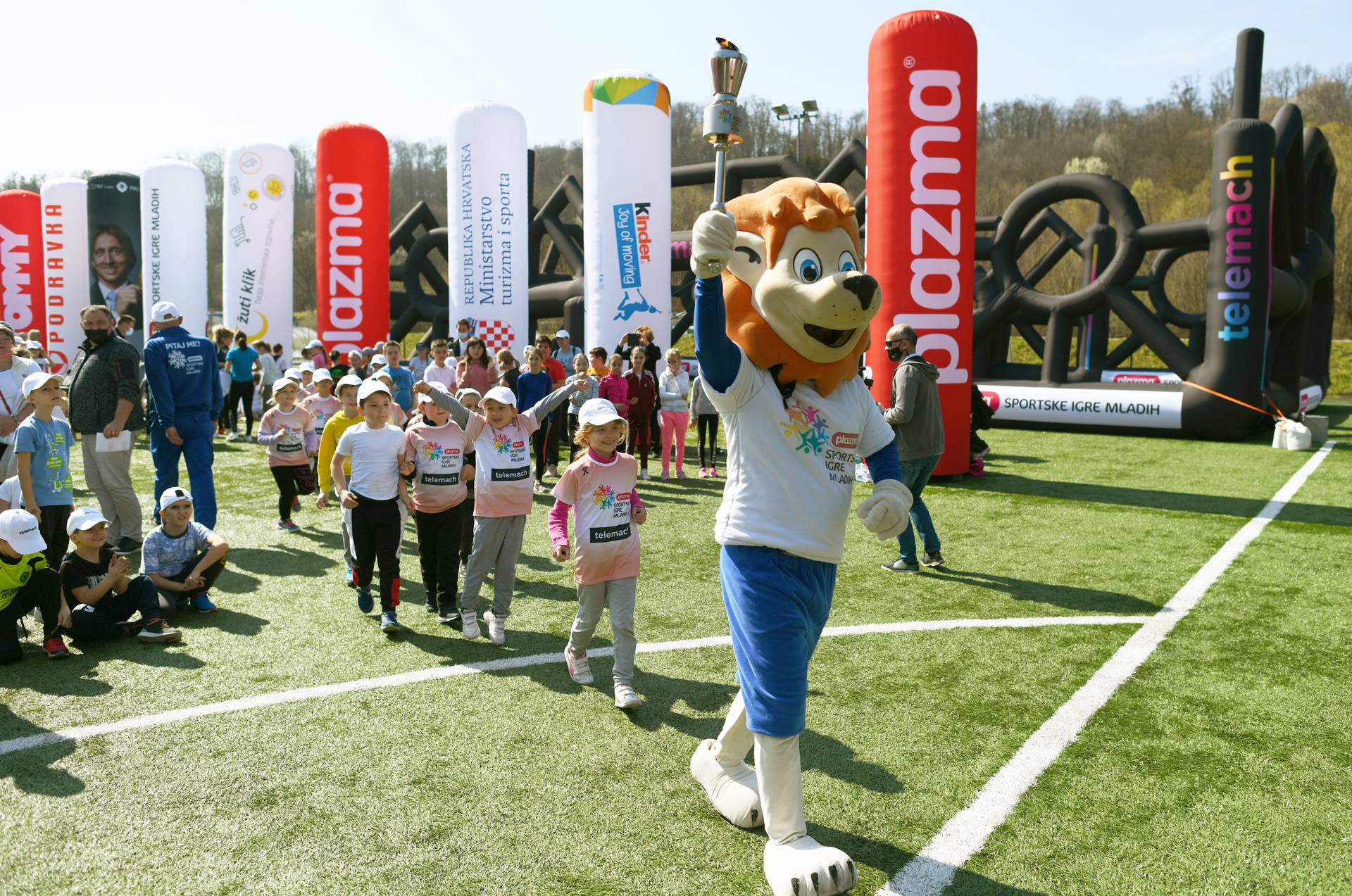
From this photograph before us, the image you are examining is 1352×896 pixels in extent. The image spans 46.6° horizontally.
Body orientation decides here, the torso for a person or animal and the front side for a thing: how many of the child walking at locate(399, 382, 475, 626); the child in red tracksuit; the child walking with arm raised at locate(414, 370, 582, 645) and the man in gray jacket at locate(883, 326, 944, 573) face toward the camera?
3

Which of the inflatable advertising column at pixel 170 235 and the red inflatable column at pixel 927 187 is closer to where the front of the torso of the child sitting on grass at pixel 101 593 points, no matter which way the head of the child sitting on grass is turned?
the red inflatable column

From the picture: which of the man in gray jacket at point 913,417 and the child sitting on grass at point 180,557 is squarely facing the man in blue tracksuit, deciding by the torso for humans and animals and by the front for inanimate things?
the man in gray jacket

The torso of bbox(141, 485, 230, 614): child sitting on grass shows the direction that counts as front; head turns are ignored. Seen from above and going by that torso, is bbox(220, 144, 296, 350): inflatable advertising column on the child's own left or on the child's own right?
on the child's own left

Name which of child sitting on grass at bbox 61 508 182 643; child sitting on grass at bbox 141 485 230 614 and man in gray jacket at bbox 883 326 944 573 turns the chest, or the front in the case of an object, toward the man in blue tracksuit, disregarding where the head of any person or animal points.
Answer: the man in gray jacket

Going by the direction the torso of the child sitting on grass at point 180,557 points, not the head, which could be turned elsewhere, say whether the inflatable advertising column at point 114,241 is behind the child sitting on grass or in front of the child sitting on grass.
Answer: behind

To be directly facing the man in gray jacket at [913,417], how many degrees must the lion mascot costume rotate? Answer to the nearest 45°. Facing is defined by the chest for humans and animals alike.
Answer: approximately 135° to its left

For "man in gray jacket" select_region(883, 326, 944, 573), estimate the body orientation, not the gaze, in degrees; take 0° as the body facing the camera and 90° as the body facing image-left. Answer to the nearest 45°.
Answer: approximately 90°
